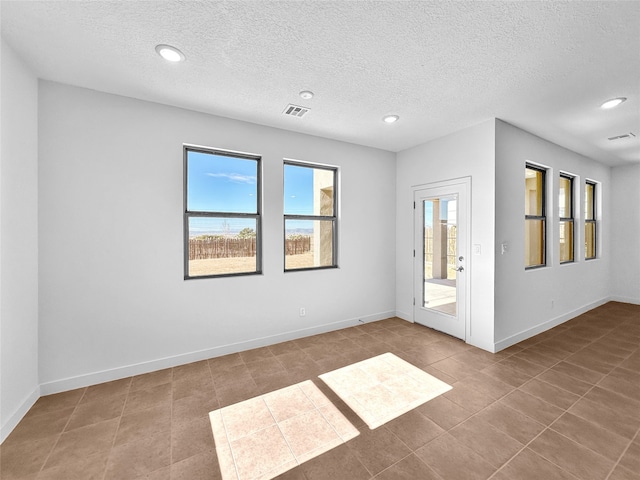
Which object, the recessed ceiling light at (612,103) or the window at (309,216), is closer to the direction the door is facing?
the window

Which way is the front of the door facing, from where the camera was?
facing the viewer and to the left of the viewer

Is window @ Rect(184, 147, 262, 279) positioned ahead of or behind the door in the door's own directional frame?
ahead

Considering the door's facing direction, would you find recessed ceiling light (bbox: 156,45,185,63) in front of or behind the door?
in front

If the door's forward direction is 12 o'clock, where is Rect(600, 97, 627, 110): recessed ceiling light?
The recessed ceiling light is roughly at 8 o'clock from the door.

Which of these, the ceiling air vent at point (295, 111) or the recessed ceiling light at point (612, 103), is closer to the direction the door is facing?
the ceiling air vent

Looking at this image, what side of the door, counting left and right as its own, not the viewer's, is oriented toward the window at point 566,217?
back

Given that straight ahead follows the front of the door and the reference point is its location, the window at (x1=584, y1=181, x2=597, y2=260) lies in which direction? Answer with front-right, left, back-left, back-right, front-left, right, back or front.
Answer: back
